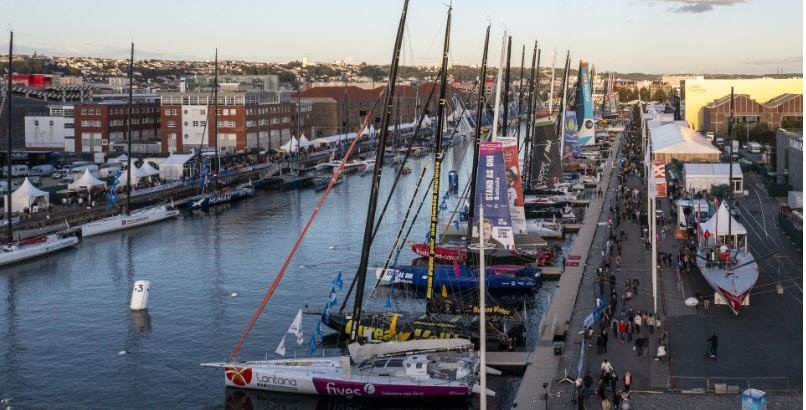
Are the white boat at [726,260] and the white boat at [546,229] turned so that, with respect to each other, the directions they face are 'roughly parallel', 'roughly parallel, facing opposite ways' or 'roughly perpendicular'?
roughly perpendicular

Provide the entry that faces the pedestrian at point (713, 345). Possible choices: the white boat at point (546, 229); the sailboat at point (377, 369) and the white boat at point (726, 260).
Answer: the white boat at point (726, 260)

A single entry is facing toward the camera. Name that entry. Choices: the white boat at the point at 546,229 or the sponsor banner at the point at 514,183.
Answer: the sponsor banner

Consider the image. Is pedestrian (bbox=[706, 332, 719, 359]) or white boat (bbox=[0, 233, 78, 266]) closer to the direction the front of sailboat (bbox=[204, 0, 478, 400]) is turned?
the white boat

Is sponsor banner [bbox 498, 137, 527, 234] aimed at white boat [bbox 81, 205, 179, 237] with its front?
no

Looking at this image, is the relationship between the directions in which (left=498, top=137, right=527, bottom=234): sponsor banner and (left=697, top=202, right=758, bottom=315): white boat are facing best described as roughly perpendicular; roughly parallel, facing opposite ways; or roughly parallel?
roughly parallel

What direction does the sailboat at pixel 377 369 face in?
to the viewer's left

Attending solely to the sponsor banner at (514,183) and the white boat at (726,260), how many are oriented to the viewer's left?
0

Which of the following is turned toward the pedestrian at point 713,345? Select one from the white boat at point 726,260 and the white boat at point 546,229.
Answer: the white boat at point 726,260

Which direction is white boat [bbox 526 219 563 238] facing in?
to the viewer's left

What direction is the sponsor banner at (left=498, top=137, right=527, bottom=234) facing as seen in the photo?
toward the camera

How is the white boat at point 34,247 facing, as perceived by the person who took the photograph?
facing the viewer and to the left of the viewer

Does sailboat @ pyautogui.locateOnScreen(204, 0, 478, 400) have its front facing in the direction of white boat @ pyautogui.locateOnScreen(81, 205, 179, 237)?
no

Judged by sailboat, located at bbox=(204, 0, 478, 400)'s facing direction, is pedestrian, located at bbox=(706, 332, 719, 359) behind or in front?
behind

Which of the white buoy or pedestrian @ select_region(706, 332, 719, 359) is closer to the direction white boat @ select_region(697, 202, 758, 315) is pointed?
the pedestrian

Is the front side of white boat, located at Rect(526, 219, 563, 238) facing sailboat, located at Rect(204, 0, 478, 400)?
no

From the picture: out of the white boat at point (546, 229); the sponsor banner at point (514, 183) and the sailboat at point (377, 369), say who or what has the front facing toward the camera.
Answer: the sponsor banner

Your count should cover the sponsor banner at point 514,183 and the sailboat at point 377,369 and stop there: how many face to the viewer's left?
1

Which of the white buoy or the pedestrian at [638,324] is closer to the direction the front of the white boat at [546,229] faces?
the white buoy
